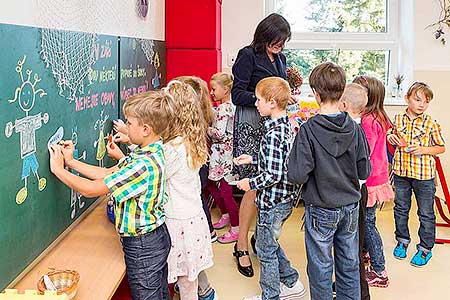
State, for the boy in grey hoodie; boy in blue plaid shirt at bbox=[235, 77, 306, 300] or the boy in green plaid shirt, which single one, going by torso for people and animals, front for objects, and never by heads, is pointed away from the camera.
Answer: the boy in grey hoodie

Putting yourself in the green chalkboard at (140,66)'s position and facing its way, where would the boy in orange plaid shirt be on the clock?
The boy in orange plaid shirt is roughly at 11 o'clock from the green chalkboard.

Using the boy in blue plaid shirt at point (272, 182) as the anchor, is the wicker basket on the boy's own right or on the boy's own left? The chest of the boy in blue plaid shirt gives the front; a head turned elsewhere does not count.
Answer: on the boy's own left

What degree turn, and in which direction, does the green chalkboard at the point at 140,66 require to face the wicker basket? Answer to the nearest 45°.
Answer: approximately 45° to its right

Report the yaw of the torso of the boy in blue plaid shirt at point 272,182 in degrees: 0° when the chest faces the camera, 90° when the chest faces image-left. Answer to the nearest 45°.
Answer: approximately 90°

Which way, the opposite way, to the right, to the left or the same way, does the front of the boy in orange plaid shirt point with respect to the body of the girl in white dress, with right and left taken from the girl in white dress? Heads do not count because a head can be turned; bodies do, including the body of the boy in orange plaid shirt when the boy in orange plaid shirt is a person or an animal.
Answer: to the left

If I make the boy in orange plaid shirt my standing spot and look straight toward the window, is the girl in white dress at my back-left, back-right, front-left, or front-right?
back-left

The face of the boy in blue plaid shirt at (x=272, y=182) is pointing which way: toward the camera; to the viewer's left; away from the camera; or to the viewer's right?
to the viewer's left

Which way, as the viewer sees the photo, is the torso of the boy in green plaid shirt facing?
to the viewer's left

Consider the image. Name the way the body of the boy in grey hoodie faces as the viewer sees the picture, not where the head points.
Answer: away from the camera

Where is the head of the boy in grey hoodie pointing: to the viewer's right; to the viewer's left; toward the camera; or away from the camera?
away from the camera
